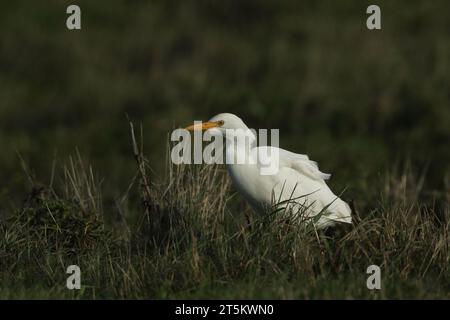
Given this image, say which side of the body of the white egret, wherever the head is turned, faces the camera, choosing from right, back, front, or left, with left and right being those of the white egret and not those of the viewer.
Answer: left
